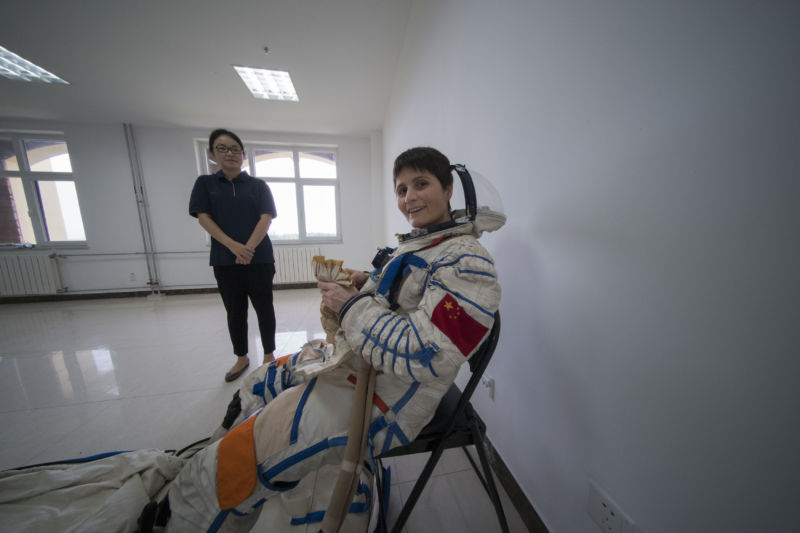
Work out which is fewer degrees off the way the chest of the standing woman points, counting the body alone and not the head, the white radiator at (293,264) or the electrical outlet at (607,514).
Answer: the electrical outlet

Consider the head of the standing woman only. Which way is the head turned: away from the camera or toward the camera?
toward the camera

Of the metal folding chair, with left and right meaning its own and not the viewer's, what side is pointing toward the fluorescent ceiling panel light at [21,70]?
front

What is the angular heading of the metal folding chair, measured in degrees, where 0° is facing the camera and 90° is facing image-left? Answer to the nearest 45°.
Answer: approximately 90°

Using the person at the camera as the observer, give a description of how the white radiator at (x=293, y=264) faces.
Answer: facing the viewer

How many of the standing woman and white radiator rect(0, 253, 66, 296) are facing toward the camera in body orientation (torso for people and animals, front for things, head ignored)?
2

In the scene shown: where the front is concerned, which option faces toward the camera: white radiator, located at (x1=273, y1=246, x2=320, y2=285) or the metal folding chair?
the white radiator

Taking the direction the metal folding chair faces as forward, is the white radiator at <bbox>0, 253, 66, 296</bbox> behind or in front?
in front

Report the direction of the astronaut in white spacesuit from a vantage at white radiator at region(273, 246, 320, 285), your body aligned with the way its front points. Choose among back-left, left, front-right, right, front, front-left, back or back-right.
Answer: front

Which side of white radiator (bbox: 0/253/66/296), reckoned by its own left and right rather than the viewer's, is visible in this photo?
front

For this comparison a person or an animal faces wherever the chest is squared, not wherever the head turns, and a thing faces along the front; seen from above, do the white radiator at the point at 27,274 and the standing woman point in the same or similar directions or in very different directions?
same or similar directions

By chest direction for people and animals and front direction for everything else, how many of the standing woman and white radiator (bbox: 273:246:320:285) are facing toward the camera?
2
